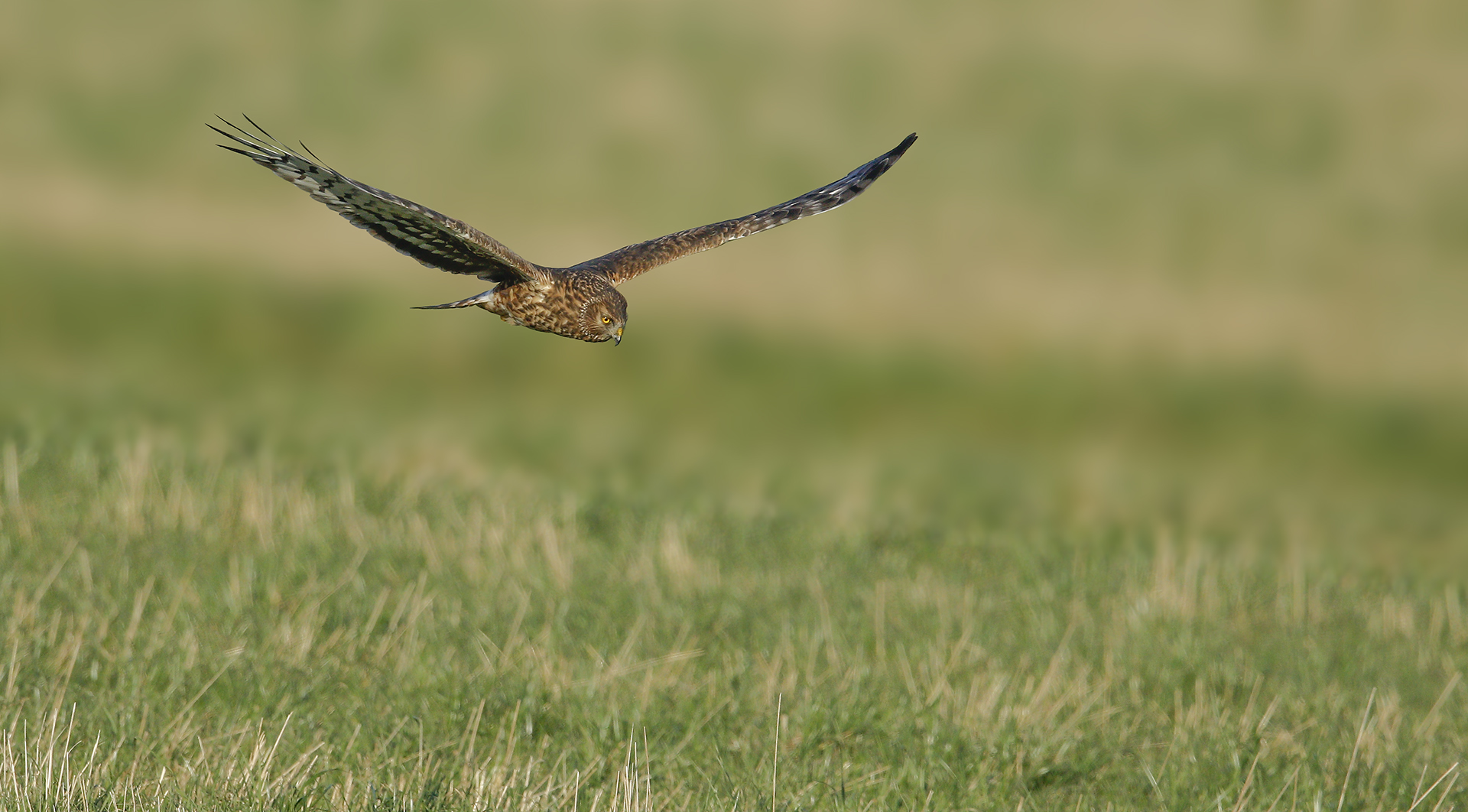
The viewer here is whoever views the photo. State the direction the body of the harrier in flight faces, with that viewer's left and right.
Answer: facing the viewer and to the right of the viewer
